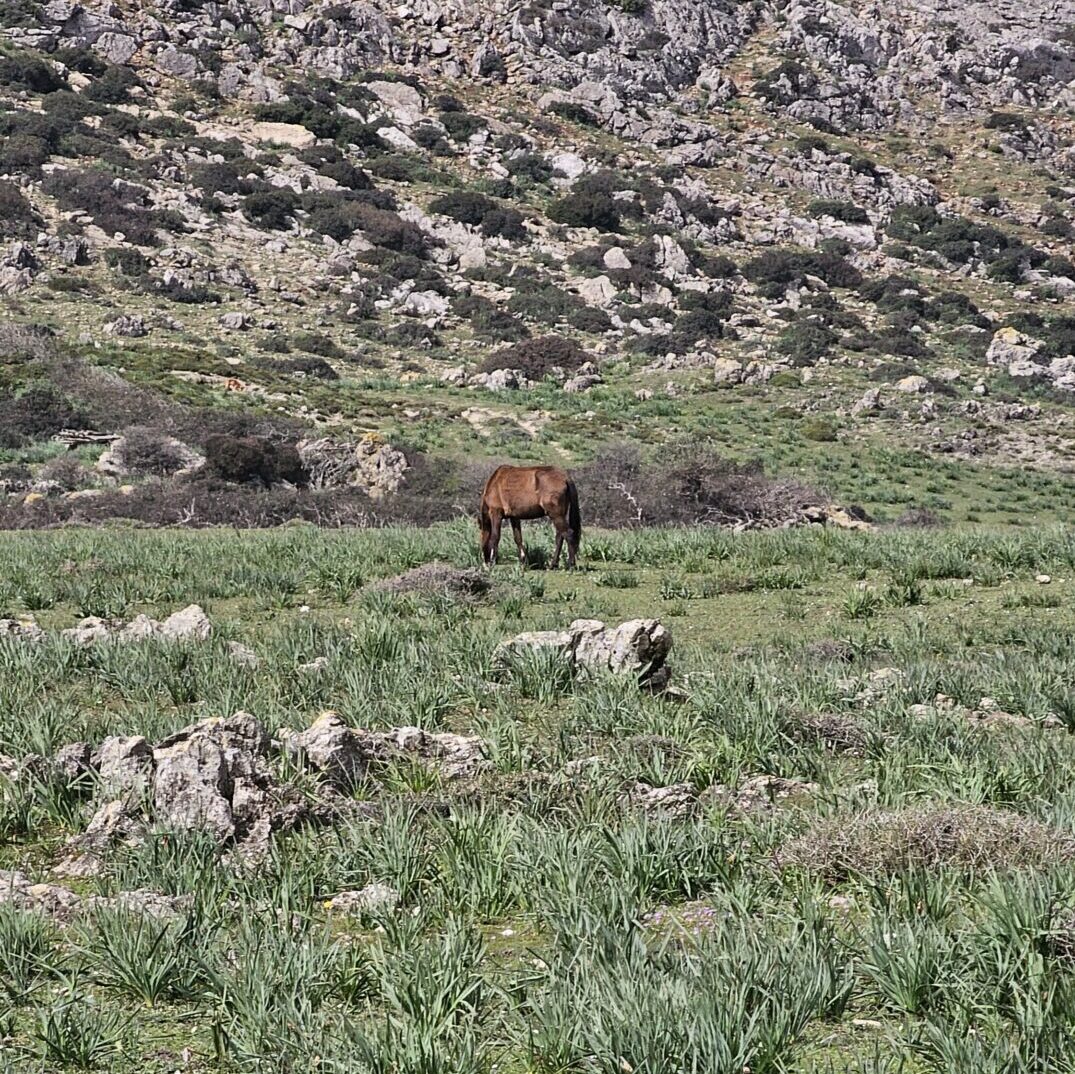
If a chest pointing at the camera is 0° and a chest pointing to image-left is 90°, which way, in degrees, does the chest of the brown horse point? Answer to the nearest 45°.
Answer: approximately 90°

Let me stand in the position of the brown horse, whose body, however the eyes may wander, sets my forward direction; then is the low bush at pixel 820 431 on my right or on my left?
on my right

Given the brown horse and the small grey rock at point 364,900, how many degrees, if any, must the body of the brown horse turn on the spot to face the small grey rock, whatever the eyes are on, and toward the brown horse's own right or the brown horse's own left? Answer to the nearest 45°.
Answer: approximately 90° to the brown horse's own left

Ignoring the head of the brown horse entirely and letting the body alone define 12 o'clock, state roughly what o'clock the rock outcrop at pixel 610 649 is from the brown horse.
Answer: The rock outcrop is roughly at 9 o'clock from the brown horse.

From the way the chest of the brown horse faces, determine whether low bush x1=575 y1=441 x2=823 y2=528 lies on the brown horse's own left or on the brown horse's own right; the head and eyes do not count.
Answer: on the brown horse's own right

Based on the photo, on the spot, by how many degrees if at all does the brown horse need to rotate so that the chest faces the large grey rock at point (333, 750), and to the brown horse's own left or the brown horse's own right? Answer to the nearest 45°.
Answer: approximately 90° to the brown horse's own left

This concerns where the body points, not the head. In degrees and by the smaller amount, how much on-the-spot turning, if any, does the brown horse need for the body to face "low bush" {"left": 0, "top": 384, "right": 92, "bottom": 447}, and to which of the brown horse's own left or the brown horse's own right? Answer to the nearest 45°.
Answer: approximately 45° to the brown horse's own right

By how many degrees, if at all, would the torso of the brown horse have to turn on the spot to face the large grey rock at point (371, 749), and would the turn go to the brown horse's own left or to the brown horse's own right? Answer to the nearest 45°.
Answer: approximately 90° to the brown horse's own left

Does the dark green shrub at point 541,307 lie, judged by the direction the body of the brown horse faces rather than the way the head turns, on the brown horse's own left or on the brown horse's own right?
on the brown horse's own right
